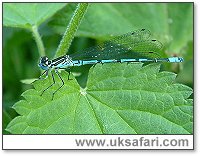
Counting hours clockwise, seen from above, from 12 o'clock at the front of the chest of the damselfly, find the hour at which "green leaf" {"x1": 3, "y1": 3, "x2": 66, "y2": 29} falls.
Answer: The green leaf is roughly at 12 o'clock from the damselfly.

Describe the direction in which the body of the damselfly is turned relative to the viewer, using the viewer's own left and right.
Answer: facing to the left of the viewer
